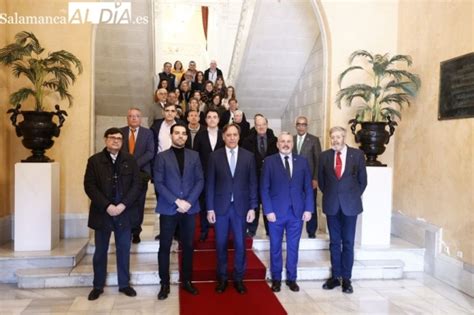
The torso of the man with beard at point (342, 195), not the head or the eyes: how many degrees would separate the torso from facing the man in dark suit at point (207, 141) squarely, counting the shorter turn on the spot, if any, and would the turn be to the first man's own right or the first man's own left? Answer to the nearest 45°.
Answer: approximately 90° to the first man's own right

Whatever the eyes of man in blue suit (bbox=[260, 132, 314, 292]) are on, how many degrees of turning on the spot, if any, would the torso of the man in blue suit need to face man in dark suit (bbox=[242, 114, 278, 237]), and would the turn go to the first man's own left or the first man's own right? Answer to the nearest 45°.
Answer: approximately 180°

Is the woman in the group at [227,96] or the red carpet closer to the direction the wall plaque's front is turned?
the red carpet

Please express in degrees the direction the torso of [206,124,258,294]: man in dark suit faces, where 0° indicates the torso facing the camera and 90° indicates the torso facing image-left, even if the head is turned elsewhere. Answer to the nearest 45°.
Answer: approximately 0°

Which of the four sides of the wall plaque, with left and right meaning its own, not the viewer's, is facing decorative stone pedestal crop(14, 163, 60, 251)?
front
